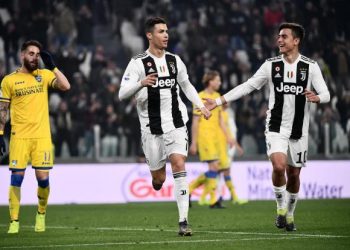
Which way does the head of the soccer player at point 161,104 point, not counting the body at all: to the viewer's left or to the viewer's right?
to the viewer's right

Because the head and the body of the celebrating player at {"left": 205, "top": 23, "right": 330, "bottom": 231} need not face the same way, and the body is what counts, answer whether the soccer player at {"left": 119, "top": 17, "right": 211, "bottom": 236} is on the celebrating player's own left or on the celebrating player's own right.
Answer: on the celebrating player's own right

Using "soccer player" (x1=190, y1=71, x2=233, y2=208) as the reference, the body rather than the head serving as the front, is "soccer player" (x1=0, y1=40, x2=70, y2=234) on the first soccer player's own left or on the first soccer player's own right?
on the first soccer player's own right
